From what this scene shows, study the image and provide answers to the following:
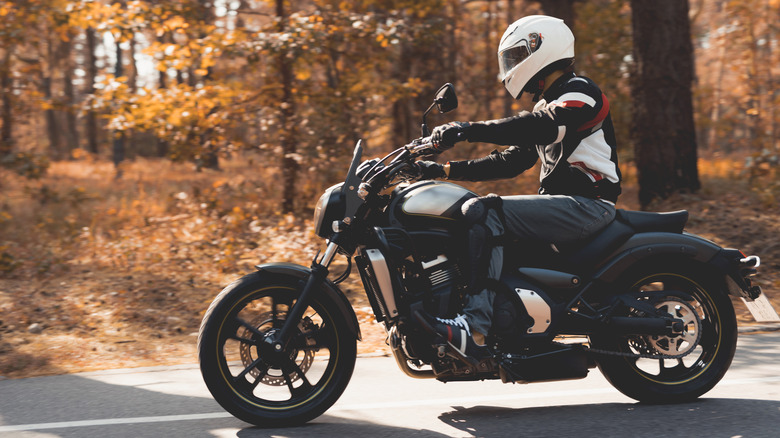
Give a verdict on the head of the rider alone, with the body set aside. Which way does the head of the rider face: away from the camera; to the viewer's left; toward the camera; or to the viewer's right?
to the viewer's left

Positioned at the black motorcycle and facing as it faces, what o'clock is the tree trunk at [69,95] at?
The tree trunk is roughly at 2 o'clock from the black motorcycle.

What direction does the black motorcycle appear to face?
to the viewer's left

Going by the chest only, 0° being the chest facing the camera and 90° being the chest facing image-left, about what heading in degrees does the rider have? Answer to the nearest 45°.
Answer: approximately 90°

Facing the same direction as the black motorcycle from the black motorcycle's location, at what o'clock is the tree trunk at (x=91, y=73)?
The tree trunk is roughly at 2 o'clock from the black motorcycle.

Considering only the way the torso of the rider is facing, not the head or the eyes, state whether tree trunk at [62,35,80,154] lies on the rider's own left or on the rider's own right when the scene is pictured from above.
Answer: on the rider's own right

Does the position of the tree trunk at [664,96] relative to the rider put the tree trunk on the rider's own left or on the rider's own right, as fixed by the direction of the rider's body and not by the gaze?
on the rider's own right

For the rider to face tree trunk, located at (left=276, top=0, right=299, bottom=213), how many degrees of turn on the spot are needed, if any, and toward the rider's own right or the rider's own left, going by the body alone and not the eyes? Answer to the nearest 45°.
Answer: approximately 45° to the rider's own right

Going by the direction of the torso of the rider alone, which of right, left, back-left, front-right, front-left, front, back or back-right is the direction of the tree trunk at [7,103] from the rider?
front-right
